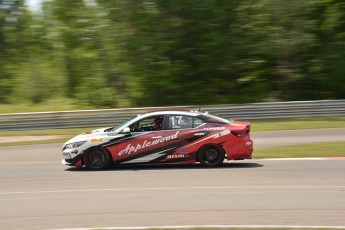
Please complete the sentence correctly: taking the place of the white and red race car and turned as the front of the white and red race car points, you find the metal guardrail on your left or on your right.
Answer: on your right

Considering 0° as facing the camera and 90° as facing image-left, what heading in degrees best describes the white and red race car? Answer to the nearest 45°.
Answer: approximately 90°
